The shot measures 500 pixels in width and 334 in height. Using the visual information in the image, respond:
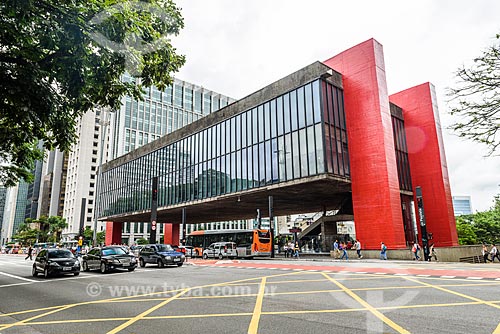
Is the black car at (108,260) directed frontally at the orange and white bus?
no

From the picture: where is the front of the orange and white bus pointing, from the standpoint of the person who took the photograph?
facing away from the viewer and to the left of the viewer

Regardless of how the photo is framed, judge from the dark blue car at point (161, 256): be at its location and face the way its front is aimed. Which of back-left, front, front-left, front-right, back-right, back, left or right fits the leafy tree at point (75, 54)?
front-right

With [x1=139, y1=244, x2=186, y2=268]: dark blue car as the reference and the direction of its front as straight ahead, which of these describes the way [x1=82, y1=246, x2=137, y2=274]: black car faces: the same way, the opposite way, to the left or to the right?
the same way

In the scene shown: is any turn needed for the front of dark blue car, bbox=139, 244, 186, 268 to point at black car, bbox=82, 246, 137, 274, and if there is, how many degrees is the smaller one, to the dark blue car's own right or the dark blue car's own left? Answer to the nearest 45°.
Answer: approximately 90° to the dark blue car's own right

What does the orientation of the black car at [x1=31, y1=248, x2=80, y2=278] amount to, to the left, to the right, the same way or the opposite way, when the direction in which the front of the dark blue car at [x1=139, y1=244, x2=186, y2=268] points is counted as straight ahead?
the same way

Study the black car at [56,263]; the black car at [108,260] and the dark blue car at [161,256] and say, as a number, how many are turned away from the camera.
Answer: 0

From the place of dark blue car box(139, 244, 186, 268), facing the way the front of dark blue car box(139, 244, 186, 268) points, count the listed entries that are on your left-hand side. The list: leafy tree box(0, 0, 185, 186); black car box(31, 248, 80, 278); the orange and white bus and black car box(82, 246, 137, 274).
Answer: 1

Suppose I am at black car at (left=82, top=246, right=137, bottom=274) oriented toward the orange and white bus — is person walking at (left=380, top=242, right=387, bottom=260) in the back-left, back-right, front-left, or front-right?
front-right

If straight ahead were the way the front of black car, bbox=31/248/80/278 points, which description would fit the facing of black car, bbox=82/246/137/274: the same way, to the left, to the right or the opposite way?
the same way

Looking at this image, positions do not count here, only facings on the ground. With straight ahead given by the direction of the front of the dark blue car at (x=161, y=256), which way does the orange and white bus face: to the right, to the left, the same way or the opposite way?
the opposite way

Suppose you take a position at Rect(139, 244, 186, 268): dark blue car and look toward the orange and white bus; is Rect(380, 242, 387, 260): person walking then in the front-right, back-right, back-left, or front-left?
front-right

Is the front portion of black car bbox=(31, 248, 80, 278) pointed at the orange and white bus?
no
